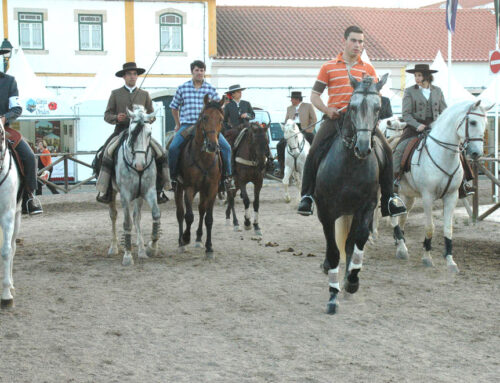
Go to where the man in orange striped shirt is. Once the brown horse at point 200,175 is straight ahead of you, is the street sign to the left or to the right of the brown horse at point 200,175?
right

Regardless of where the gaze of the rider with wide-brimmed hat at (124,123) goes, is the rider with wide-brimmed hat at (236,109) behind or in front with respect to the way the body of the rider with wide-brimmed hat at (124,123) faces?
behind

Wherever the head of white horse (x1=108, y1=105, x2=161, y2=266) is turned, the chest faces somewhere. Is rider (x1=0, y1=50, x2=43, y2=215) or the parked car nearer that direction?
the rider

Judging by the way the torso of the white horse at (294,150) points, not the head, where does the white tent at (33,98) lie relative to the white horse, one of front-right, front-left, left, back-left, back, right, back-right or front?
back-right

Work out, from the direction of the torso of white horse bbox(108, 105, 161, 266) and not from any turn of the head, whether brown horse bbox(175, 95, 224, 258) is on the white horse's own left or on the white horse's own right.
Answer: on the white horse's own left

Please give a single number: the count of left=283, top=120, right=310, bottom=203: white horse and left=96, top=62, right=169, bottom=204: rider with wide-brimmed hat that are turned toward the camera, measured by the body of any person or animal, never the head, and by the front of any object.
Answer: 2

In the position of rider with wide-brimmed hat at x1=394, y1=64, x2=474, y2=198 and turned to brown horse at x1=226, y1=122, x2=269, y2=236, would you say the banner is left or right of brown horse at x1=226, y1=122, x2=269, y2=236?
right

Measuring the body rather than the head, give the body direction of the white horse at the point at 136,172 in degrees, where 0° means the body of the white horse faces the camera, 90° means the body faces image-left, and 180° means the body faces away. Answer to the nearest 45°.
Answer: approximately 0°
